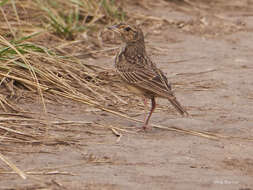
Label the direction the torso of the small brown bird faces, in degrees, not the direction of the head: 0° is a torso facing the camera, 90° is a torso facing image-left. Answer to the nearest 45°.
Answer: approximately 90°

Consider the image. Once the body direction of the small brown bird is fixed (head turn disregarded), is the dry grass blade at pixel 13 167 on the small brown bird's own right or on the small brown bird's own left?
on the small brown bird's own left
